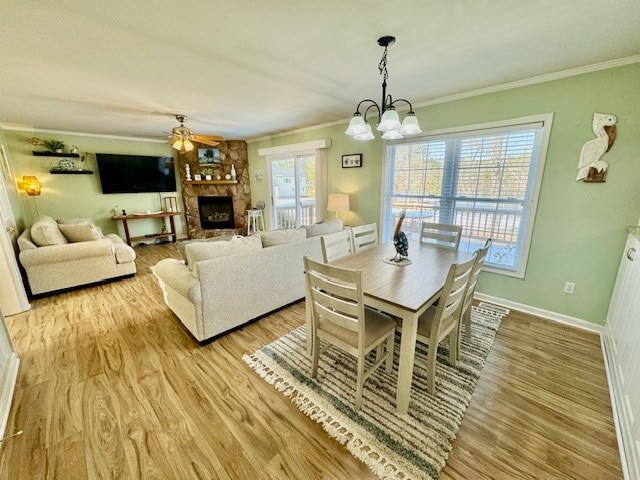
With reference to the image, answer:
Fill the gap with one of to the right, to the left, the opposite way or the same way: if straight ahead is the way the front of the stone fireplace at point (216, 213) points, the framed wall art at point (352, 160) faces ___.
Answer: to the right

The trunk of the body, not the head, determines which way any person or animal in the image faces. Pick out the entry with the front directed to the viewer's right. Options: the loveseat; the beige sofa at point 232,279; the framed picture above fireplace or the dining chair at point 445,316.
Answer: the loveseat

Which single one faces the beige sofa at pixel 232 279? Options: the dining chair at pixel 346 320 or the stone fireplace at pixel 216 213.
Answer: the stone fireplace

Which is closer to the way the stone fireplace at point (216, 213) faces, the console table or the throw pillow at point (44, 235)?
the throw pillow

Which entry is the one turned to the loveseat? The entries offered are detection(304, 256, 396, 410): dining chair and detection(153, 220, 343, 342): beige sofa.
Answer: the beige sofa

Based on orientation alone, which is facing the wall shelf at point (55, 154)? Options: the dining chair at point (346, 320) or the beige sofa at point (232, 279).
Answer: the beige sofa

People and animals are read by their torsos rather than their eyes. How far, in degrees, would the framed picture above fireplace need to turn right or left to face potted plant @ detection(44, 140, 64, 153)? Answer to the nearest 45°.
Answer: approximately 90° to its right

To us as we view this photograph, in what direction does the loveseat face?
facing to the right of the viewer

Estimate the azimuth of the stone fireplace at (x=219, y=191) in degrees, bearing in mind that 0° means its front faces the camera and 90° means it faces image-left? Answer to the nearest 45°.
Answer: approximately 0°

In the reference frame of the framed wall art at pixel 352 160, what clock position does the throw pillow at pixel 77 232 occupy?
The throw pillow is roughly at 1 o'clock from the framed wall art.

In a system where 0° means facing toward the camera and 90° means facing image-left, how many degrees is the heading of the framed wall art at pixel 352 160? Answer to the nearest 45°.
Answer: approximately 45°

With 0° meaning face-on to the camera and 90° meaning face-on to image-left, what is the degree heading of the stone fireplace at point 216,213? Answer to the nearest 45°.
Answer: approximately 0°
